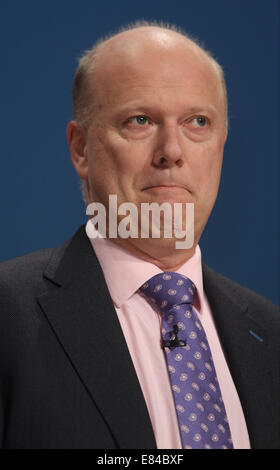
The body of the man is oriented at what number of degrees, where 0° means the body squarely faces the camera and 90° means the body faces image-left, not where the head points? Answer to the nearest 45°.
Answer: approximately 315°
